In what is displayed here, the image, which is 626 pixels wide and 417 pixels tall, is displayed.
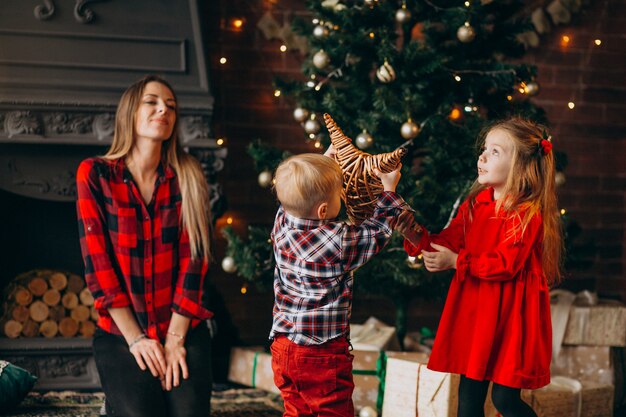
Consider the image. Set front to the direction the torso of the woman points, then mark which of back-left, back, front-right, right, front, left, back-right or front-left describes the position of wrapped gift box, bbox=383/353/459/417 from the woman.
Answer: left

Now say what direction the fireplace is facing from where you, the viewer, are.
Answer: facing the viewer

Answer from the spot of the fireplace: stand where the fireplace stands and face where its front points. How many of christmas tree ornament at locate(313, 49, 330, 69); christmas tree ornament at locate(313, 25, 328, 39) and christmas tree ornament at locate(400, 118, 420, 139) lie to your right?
0

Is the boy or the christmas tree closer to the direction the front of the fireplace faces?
the boy

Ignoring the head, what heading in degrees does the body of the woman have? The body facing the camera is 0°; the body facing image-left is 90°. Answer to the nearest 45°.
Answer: approximately 0°

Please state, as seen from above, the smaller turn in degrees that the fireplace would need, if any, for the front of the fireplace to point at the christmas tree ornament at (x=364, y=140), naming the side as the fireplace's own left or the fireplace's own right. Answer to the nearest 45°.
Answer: approximately 45° to the fireplace's own left

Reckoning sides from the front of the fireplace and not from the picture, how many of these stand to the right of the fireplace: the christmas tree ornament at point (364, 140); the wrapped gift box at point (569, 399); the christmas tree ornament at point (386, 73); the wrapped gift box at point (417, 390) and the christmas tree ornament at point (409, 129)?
0

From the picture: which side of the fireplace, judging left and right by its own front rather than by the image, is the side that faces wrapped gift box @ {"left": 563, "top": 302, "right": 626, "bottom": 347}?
left

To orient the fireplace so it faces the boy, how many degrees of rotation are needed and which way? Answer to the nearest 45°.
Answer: approximately 45° to its left

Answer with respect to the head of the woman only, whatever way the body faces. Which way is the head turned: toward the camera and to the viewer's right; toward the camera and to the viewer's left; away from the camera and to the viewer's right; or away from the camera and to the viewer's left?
toward the camera and to the viewer's right

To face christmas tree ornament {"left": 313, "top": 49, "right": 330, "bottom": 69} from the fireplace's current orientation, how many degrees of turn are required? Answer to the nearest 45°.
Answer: approximately 45° to its left

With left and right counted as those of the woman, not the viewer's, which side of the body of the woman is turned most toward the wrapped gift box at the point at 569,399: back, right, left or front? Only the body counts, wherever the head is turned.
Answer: left

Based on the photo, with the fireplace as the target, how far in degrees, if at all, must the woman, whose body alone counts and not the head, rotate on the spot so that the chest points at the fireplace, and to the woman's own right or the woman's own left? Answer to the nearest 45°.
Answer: approximately 180°

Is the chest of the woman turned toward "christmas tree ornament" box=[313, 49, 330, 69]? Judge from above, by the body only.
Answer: no

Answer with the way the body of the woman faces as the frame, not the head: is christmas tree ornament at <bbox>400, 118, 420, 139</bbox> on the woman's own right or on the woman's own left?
on the woman's own left

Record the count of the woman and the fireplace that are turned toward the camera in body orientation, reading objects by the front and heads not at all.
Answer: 2

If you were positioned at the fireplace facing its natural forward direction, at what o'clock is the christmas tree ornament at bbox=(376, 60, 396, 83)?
The christmas tree ornament is roughly at 10 o'clock from the fireplace.

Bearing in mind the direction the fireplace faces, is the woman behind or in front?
in front

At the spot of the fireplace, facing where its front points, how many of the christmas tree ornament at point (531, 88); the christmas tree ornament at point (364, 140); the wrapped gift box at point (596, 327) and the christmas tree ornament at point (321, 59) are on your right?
0

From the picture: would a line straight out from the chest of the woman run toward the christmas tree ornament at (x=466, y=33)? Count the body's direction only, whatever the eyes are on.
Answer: no

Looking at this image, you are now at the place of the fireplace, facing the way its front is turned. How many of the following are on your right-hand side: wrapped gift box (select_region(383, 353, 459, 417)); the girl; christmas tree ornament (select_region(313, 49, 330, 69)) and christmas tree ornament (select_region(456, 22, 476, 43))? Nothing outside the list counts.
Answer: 0

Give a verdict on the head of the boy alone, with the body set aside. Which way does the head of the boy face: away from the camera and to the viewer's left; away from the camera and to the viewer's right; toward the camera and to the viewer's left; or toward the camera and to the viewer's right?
away from the camera and to the viewer's right

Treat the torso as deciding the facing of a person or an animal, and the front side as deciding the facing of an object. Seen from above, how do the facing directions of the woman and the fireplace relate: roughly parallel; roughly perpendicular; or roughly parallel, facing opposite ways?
roughly parallel
